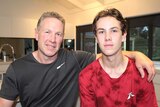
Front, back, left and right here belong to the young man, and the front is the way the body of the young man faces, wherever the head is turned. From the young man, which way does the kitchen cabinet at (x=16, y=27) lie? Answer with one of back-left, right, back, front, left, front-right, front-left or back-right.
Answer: back-right

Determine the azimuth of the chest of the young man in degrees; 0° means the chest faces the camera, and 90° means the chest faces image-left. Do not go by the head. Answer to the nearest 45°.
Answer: approximately 0°
